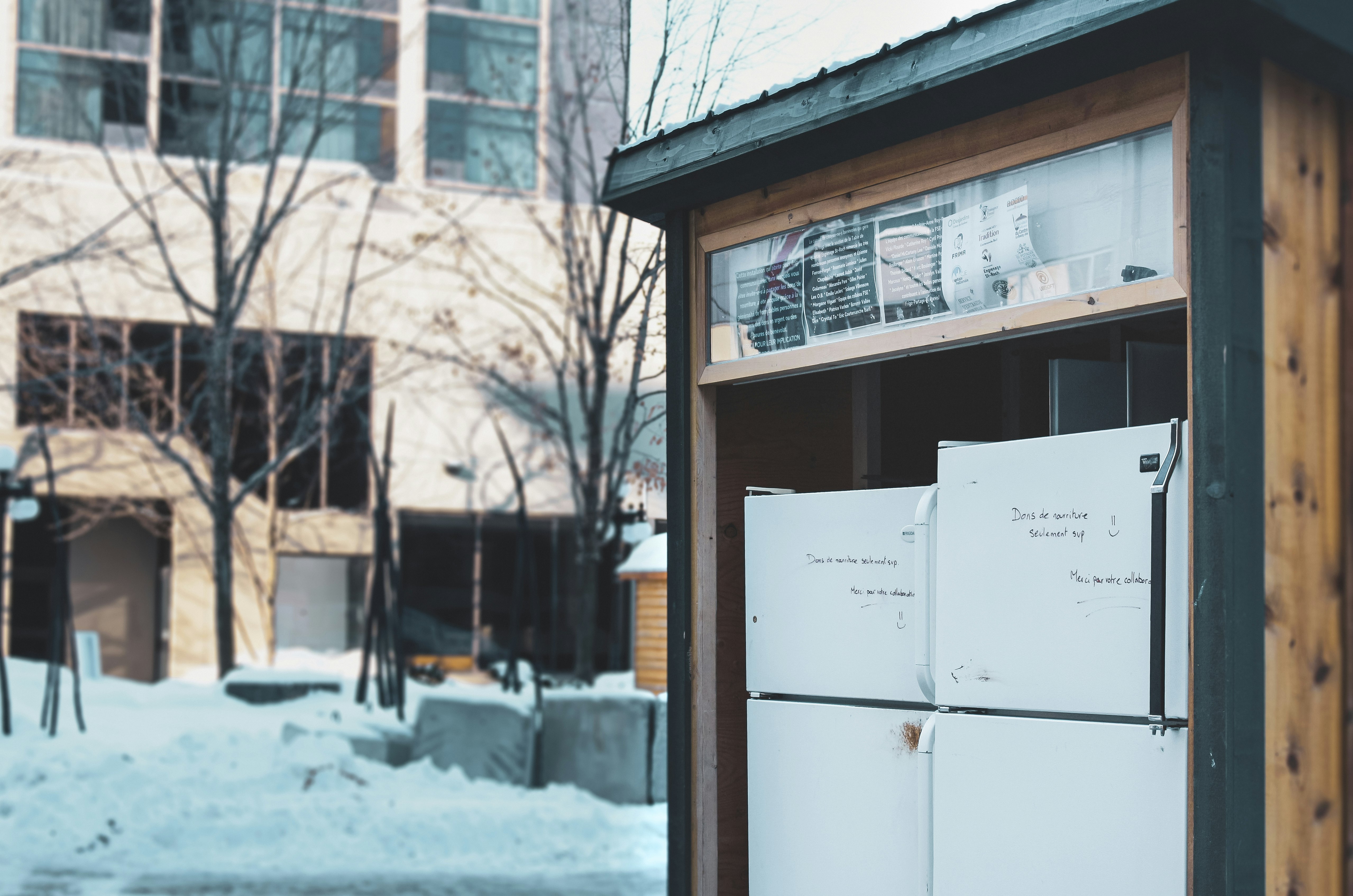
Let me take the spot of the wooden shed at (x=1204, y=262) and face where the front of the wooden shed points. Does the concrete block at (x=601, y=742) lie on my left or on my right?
on my right

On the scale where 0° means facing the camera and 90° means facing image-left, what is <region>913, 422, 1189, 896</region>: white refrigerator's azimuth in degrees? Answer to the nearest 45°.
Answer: approximately 45°

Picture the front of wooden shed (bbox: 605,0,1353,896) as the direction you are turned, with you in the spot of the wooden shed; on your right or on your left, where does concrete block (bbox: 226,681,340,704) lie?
on your right

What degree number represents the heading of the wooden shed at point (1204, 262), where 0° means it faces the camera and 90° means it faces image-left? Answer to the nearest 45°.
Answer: approximately 45°
